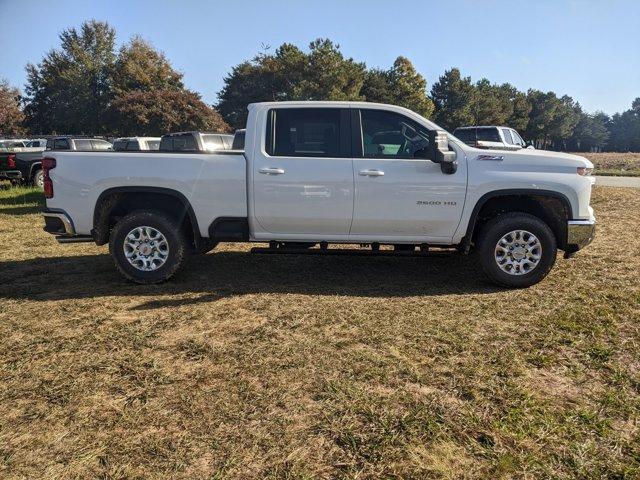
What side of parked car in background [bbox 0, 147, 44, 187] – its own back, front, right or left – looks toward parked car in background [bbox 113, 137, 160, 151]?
right

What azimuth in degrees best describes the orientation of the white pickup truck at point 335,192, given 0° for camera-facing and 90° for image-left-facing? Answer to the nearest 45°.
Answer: approximately 270°

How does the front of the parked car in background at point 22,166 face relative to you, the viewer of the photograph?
facing away from the viewer and to the right of the viewer

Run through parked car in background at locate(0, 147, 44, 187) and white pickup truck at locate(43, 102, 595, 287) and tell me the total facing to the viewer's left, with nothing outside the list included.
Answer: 0

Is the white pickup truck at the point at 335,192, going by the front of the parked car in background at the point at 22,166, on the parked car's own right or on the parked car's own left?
on the parked car's own right

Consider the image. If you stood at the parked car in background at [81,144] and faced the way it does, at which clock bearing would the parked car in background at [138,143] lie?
the parked car in background at [138,143] is roughly at 4 o'clock from the parked car in background at [81,144].

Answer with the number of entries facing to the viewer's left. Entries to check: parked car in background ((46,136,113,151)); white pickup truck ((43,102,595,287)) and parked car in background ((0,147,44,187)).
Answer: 0

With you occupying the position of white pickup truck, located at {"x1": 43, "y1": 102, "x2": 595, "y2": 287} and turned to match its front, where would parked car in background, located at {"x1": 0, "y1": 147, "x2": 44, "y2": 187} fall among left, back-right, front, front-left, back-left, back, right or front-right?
back-left
